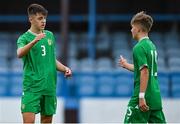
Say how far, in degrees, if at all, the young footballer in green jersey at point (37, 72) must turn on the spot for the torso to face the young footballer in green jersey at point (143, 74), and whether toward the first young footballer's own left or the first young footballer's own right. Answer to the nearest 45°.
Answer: approximately 45° to the first young footballer's own left

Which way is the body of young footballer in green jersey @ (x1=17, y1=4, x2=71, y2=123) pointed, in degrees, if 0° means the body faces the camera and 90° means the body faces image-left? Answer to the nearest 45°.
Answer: approximately 315°
